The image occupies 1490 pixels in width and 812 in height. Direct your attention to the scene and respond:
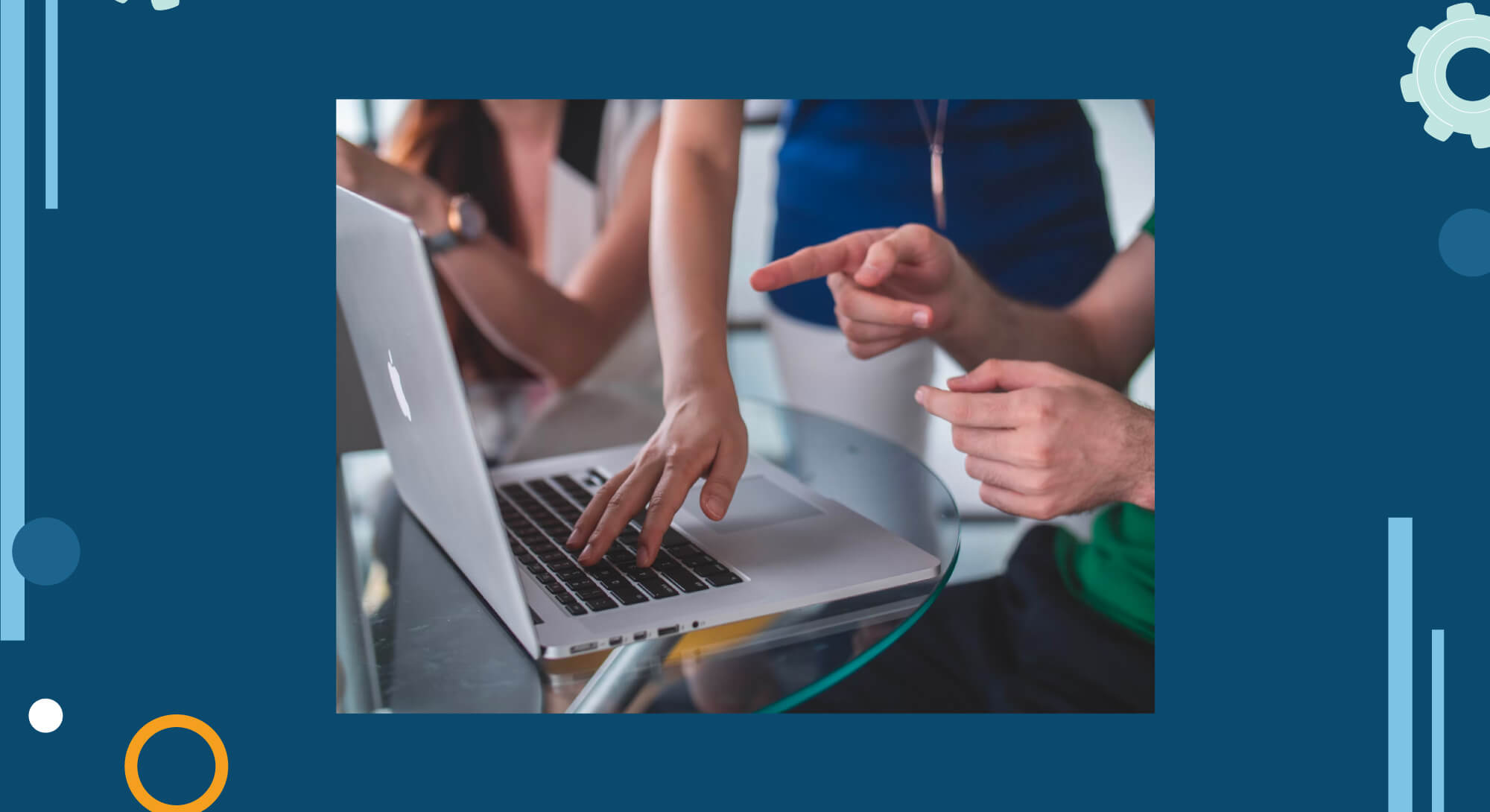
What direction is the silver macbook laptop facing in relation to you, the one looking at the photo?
facing away from the viewer and to the right of the viewer
